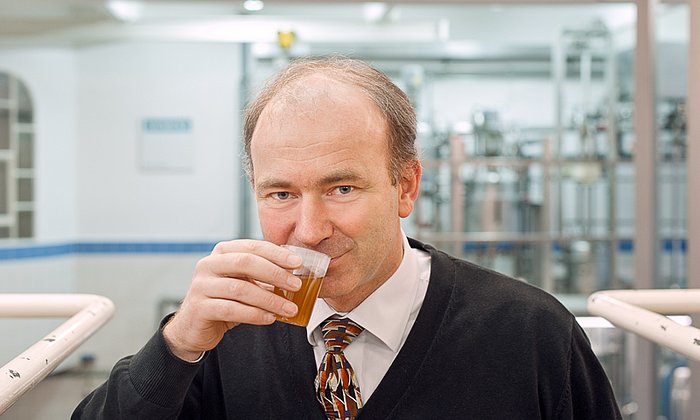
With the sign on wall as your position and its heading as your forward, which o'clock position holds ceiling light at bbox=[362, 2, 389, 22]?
The ceiling light is roughly at 10 o'clock from the sign on wall.

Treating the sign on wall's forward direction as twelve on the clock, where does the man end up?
The man is roughly at 12 o'clock from the sign on wall.

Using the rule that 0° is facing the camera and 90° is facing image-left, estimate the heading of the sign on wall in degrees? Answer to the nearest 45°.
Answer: approximately 0°

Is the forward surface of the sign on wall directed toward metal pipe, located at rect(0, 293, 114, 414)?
yes

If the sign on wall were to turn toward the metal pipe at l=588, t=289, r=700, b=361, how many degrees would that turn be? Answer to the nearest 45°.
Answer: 0° — it already faces it

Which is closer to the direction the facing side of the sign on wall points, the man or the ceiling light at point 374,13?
the man
